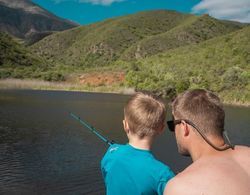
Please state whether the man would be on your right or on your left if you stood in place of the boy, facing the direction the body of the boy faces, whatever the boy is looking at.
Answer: on your right

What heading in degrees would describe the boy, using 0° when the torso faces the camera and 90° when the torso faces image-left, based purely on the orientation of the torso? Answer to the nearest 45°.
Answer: approximately 180°

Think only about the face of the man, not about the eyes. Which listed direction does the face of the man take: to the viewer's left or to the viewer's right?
to the viewer's left
